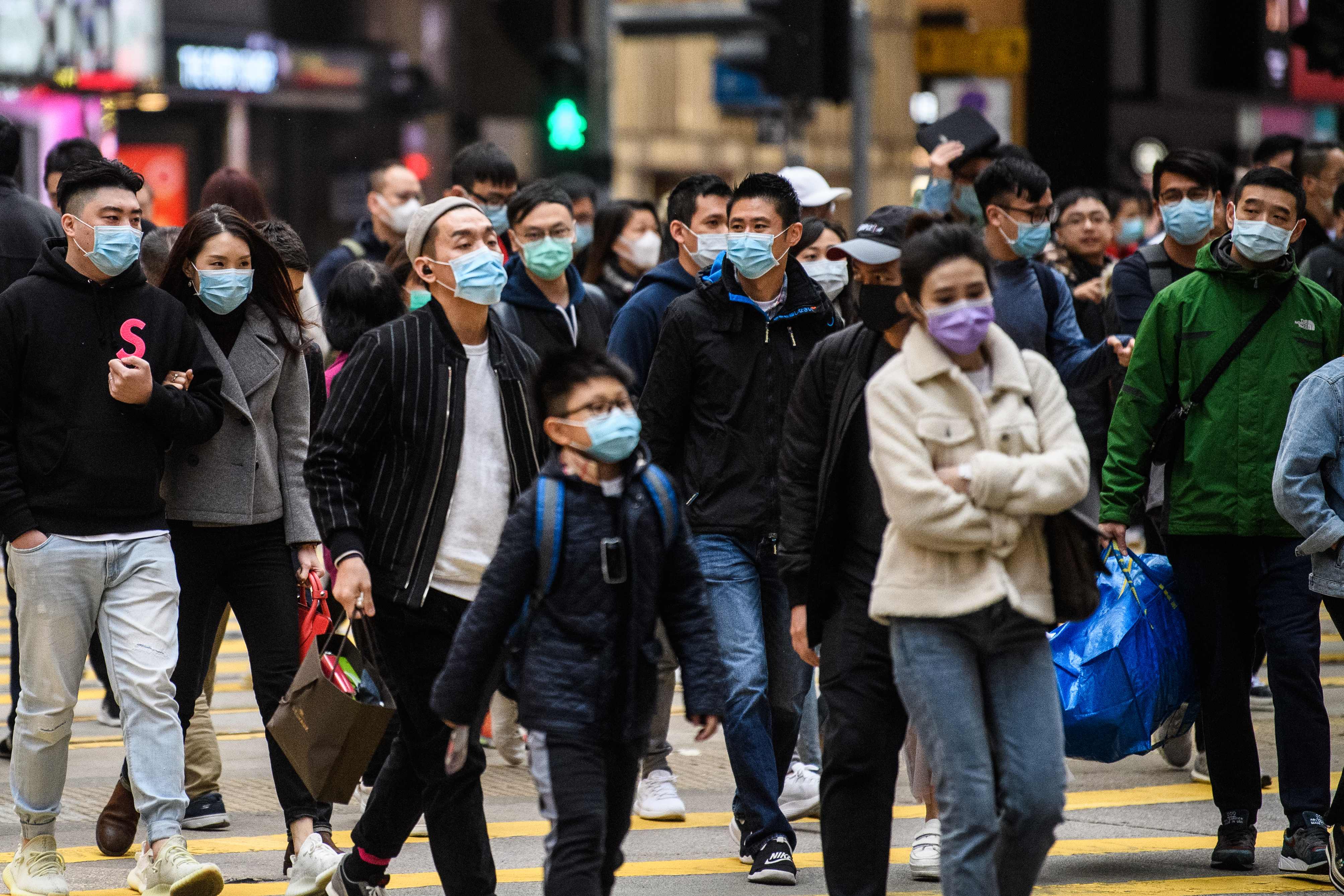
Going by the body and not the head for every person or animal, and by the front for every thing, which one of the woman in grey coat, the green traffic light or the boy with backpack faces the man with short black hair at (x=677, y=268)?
the green traffic light

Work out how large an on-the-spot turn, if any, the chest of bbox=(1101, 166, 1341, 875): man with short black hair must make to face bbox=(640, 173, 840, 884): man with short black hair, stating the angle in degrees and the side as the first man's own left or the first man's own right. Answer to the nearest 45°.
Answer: approximately 90° to the first man's own right

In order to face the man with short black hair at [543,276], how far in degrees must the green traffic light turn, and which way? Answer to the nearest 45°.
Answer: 0° — it already faces them

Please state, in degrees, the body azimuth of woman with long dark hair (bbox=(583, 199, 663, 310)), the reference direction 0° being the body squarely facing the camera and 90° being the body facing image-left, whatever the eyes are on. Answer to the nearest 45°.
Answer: approximately 315°

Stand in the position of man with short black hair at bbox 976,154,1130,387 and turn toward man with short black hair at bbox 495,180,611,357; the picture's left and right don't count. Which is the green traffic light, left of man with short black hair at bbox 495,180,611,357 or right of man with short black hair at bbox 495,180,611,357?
right

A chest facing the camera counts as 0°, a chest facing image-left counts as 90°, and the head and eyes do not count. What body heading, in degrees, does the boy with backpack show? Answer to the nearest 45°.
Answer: approximately 315°

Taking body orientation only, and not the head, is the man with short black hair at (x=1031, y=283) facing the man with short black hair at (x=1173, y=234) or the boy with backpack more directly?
the boy with backpack

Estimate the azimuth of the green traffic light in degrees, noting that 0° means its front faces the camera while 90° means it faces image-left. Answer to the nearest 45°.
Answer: approximately 0°
